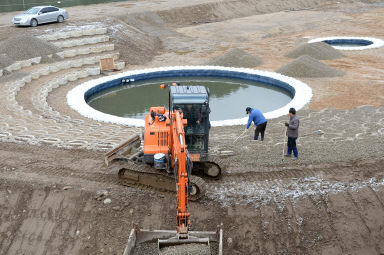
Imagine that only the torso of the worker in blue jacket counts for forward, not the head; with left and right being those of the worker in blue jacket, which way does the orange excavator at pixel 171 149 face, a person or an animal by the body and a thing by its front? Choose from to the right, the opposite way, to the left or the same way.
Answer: to the left

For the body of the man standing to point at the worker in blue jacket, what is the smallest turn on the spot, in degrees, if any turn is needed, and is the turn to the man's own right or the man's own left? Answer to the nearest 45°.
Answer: approximately 45° to the man's own right

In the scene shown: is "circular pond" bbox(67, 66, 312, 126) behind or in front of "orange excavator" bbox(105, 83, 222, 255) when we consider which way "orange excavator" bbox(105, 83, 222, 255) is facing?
behind

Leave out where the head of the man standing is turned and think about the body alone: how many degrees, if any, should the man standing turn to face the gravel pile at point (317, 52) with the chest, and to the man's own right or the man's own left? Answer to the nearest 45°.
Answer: approximately 90° to the man's own right

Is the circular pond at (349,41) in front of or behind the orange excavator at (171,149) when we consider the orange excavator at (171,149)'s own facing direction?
behind

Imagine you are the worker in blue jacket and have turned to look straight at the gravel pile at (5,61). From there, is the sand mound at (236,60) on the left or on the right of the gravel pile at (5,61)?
right

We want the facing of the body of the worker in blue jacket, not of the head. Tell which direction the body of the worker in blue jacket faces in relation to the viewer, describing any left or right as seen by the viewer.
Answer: facing to the left of the viewer

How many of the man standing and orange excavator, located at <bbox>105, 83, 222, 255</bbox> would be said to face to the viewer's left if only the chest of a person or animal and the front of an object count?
1

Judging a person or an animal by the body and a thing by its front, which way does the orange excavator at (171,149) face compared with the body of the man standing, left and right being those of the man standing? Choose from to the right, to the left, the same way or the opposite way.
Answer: to the left

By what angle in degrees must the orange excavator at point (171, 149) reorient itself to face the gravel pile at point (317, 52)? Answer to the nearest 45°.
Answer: approximately 135° to its left

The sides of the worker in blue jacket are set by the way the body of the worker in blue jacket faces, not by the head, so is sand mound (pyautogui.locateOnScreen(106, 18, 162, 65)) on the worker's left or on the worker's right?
on the worker's right
